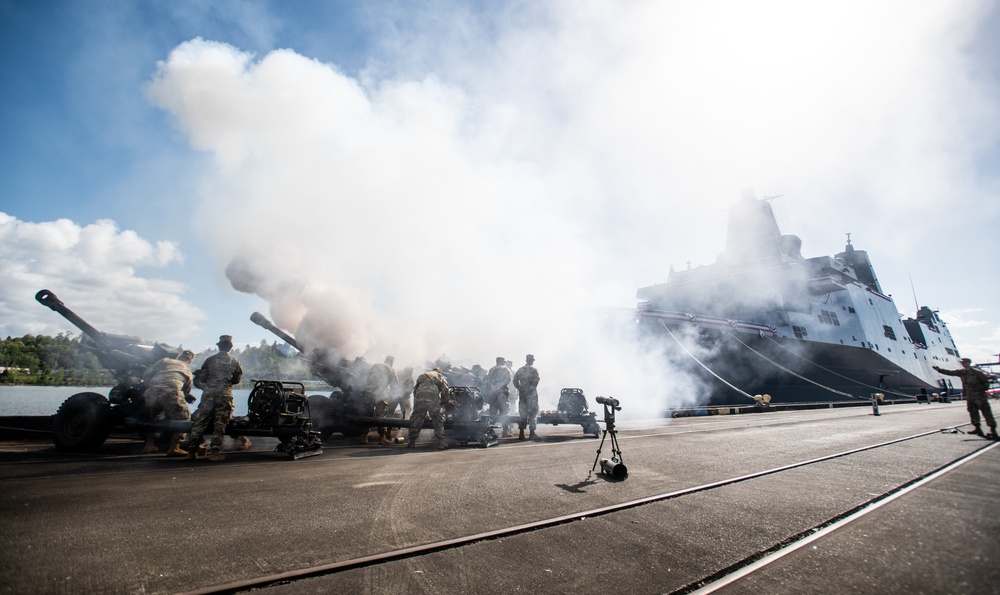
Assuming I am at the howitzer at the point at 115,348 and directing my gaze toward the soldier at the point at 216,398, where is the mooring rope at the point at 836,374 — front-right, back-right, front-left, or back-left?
front-left

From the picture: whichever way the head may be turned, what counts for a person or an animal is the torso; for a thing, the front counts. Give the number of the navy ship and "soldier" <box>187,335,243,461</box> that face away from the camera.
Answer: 1

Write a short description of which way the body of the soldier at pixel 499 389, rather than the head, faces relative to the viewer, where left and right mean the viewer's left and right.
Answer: facing away from the viewer and to the left of the viewer

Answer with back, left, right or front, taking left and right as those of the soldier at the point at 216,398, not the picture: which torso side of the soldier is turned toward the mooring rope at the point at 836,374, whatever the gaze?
right

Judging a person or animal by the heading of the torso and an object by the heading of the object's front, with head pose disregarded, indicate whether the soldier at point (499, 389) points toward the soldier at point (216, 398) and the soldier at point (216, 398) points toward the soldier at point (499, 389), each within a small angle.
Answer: no

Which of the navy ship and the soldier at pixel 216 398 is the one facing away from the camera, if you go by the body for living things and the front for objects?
the soldier

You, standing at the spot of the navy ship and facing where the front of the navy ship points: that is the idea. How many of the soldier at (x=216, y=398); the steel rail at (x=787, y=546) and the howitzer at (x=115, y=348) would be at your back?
0

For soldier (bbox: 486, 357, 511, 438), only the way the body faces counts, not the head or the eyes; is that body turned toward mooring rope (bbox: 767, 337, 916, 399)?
no

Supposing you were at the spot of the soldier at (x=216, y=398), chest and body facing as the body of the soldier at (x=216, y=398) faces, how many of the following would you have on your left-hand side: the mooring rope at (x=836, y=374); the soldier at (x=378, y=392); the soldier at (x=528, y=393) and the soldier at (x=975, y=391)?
0

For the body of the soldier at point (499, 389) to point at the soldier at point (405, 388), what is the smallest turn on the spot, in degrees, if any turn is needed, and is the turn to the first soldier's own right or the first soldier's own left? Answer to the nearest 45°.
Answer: approximately 45° to the first soldier's own left

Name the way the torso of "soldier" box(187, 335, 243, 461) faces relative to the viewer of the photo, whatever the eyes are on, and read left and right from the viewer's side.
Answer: facing away from the viewer

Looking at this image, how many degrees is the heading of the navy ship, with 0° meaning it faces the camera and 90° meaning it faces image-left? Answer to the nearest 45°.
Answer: approximately 45°

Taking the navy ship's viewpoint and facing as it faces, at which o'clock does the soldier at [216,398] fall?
The soldier is roughly at 11 o'clock from the navy ship.

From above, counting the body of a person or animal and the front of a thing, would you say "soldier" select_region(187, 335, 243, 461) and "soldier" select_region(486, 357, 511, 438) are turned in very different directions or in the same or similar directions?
same or similar directions
